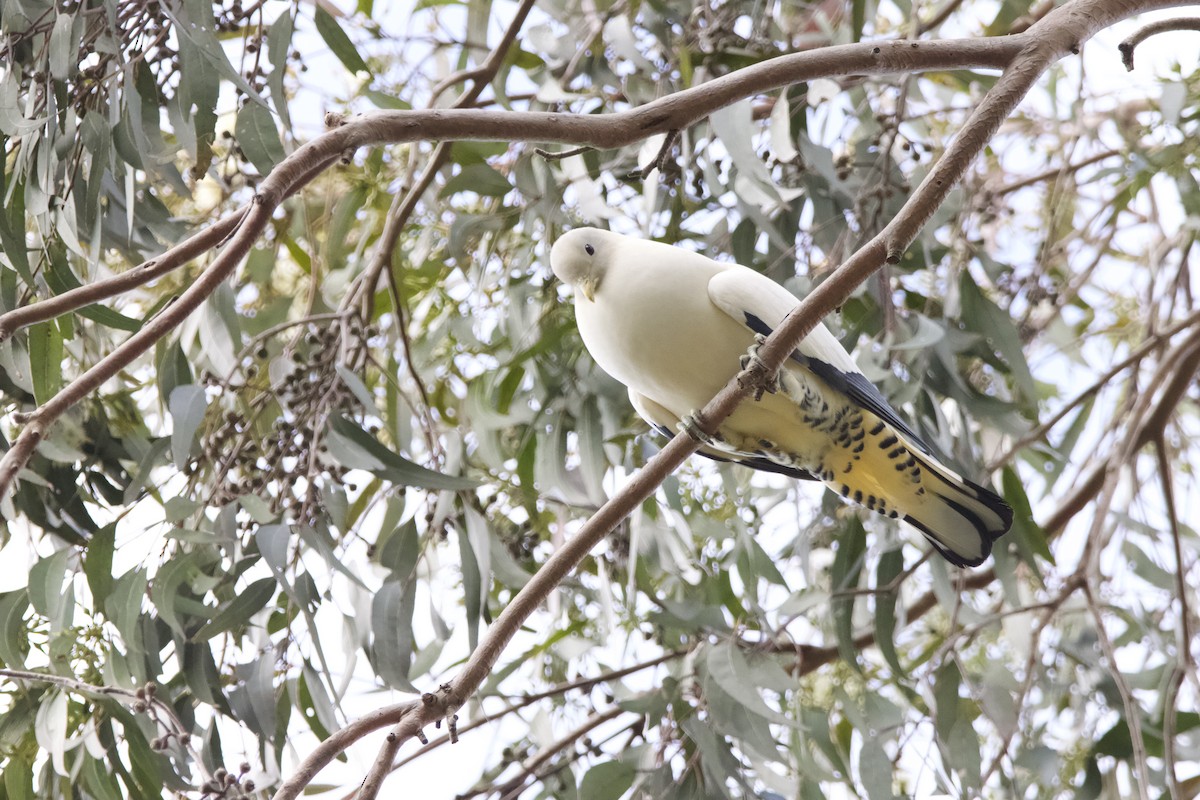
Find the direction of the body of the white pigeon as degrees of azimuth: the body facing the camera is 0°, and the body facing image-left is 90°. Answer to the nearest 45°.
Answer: approximately 45°

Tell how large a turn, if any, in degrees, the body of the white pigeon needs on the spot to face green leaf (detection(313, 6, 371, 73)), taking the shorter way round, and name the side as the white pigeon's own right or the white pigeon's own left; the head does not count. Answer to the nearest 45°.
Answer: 0° — it already faces it

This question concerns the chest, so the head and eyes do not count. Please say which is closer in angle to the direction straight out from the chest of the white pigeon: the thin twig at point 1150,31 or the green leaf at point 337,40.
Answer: the green leaf

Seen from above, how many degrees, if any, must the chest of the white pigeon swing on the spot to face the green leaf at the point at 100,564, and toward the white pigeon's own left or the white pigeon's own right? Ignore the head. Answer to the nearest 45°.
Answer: approximately 45° to the white pigeon's own right
